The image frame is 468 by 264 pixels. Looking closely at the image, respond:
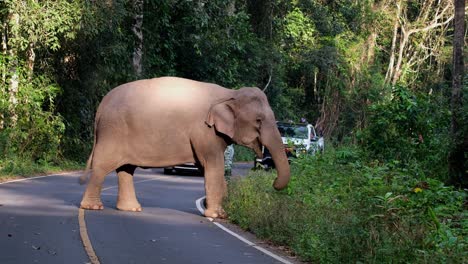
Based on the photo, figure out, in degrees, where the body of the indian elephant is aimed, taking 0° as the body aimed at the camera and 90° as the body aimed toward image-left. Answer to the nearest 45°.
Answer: approximately 270°

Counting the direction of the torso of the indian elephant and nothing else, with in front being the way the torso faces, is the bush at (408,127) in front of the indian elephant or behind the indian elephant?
in front
